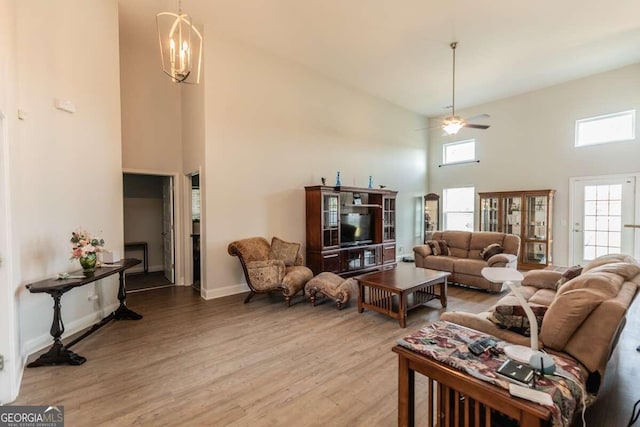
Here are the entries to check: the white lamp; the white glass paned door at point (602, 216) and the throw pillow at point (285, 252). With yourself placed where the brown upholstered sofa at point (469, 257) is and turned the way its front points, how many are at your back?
1

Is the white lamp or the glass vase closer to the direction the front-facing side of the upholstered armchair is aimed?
the white lamp

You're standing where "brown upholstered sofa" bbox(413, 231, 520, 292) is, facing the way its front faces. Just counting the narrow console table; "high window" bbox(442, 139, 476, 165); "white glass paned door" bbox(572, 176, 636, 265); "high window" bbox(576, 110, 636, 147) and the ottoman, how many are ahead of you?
2

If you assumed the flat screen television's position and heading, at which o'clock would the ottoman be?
The ottoman is roughly at 2 o'clock from the flat screen television.

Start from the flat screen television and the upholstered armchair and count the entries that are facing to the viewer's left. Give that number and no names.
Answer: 0

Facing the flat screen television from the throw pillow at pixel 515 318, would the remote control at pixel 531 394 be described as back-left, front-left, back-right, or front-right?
back-left

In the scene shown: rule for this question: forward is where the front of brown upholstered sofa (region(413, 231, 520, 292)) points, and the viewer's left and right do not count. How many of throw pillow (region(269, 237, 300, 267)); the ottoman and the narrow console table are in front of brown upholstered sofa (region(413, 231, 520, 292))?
3

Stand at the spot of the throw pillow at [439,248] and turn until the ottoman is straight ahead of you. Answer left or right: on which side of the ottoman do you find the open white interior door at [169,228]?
right

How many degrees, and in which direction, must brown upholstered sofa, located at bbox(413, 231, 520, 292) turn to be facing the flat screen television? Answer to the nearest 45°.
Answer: approximately 45° to its right

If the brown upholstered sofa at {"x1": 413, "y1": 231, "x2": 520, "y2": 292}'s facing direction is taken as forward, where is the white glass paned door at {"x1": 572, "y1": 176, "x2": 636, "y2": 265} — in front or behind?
behind

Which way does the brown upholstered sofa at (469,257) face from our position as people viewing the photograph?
facing the viewer and to the left of the viewer

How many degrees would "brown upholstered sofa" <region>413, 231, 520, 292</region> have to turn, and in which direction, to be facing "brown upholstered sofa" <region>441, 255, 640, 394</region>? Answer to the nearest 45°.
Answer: approximately 45° to its left

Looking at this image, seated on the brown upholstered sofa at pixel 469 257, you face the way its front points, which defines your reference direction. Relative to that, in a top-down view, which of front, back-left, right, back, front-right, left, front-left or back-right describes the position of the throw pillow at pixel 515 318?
front-left

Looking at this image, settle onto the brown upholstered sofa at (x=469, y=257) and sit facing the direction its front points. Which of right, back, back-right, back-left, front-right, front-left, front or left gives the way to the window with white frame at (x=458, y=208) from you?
back-right

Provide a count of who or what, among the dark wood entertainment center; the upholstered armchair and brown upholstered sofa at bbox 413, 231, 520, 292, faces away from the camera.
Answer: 0
